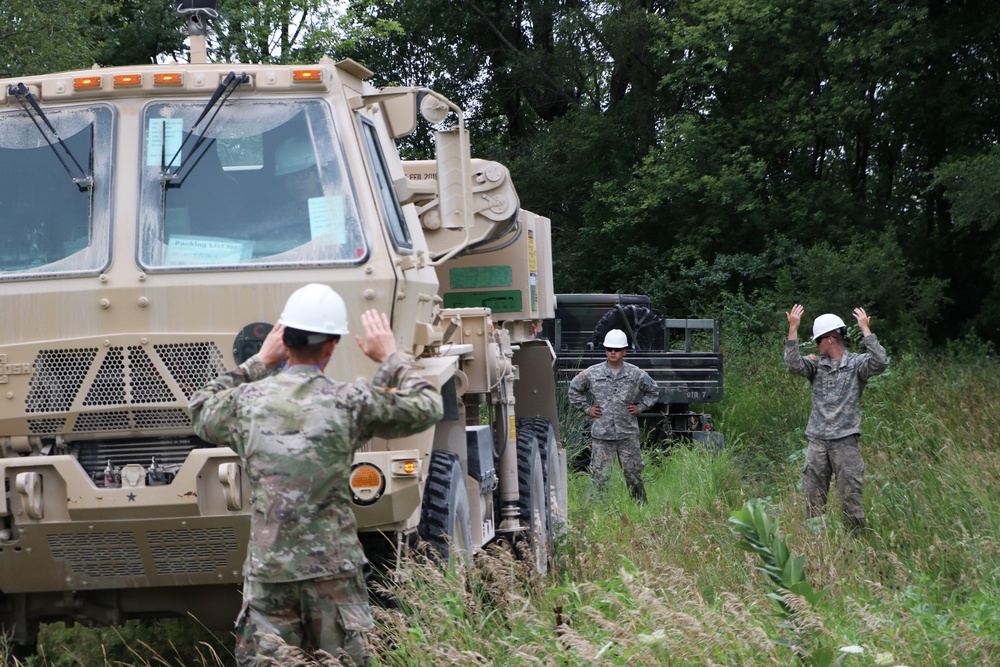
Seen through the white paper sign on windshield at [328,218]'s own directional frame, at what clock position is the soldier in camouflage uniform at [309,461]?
The soldier in camouflage uniform is roughly at 12 o'clock from the white paper sign on windshield.

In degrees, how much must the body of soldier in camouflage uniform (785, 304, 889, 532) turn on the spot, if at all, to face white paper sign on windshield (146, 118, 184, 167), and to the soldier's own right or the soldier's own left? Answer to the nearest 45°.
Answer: approximately 45° to the soldier's own right

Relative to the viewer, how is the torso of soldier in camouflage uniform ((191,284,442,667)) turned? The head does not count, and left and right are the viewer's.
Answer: facing away from the viewer

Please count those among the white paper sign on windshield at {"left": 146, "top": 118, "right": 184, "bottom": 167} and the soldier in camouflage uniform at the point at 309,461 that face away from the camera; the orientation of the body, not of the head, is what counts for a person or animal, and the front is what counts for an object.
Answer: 1

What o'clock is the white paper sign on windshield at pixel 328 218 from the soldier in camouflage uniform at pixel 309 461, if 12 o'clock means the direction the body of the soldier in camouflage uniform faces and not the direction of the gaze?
The white paper sign on windshield is roughly at 12 o'clock from the soldier in camouflage uniform.

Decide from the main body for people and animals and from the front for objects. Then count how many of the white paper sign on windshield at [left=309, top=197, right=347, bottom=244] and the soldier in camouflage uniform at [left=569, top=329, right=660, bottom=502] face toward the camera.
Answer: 2

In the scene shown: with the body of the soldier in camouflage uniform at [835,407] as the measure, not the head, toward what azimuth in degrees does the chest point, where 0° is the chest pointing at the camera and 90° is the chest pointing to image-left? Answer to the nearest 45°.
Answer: approximately 0°

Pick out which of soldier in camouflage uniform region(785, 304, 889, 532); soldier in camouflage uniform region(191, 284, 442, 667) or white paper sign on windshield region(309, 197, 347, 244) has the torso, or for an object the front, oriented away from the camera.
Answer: soldier in camouflage uniform region(191, 284, 442, 667)

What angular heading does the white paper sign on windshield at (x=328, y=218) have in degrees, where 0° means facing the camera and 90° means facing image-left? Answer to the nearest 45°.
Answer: approximately 0°

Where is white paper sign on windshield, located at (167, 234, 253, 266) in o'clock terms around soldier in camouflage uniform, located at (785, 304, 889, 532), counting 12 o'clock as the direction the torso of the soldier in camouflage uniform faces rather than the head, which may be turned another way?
The white paper sign on windshield is roughly at 1 o'clock from the soldier in camouflage uniform.
